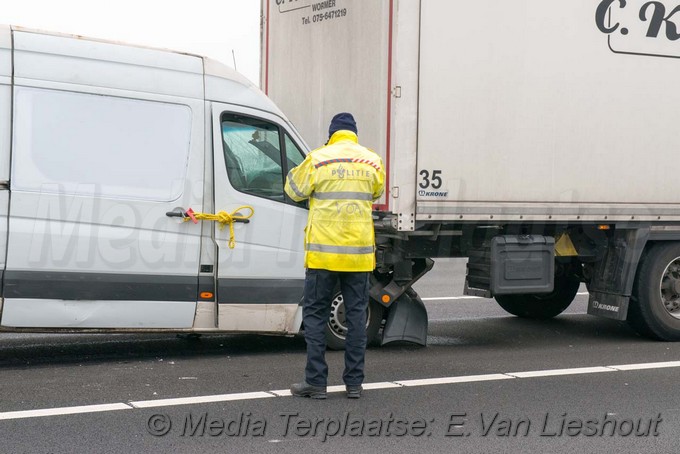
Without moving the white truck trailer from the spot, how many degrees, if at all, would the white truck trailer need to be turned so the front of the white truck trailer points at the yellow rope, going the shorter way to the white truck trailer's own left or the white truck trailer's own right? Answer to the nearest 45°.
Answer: approximately 180°

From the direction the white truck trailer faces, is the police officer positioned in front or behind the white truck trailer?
behind

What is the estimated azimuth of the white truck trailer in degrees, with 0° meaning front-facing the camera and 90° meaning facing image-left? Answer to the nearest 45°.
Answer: approximately 225°

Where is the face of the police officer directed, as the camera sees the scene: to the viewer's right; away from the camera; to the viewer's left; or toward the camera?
away from the camera

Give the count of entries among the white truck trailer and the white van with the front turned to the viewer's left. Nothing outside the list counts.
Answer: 0

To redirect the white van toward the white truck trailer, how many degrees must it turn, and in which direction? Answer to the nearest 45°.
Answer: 0° — it already faces it

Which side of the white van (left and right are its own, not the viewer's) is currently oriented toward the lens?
right

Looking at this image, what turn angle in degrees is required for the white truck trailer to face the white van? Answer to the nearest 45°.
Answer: approximately 180°
